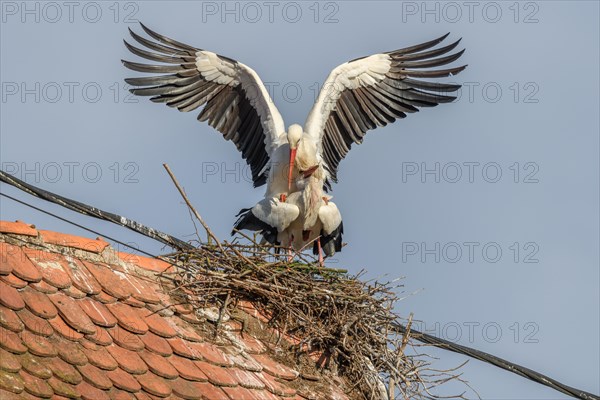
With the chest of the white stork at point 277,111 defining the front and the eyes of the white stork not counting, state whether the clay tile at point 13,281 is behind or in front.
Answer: in front

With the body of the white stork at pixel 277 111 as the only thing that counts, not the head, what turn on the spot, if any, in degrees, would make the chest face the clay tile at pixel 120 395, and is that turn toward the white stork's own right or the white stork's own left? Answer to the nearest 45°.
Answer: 0° — it already faces it

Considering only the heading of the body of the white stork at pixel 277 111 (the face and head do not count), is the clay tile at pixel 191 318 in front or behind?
in front

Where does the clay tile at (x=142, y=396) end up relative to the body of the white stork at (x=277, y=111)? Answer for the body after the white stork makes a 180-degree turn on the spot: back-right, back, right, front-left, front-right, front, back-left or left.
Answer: back

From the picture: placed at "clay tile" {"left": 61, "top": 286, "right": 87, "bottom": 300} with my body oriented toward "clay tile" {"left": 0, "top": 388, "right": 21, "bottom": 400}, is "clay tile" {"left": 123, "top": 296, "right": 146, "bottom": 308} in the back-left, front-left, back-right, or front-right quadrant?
back-left

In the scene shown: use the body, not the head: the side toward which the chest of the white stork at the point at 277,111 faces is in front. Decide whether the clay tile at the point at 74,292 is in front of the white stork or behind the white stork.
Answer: in front

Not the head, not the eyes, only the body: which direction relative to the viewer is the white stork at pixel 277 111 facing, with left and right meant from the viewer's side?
facing the viewer
